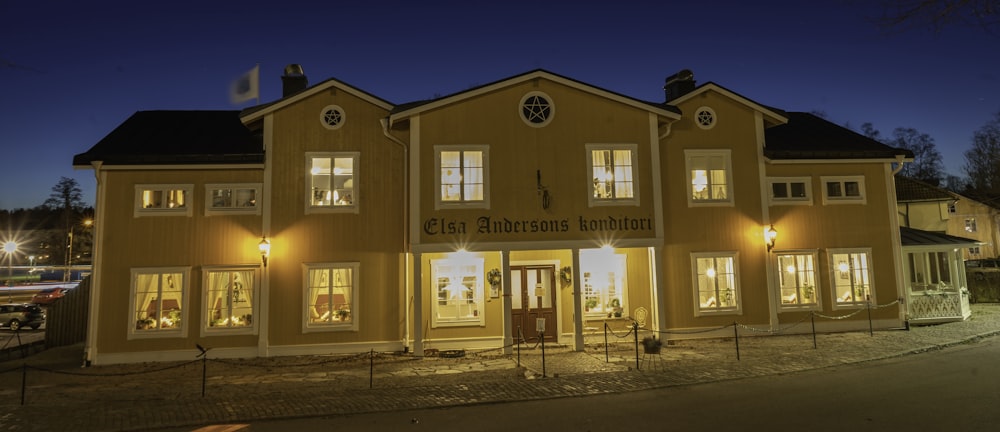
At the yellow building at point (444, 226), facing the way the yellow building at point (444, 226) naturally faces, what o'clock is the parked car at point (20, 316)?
The parked car is roughly at 4 o'clock from the yellow building.

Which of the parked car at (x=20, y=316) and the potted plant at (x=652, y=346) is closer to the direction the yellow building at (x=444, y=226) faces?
the potted plant

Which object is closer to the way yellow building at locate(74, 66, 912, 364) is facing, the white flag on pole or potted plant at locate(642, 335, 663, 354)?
the potted plant

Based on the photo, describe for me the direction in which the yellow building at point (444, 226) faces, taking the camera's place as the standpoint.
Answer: facing the viewer

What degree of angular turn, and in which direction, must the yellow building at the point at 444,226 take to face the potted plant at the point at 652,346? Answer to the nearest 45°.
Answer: approximately 45° to its left
